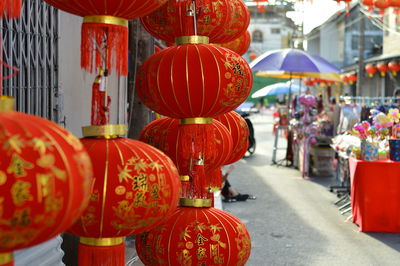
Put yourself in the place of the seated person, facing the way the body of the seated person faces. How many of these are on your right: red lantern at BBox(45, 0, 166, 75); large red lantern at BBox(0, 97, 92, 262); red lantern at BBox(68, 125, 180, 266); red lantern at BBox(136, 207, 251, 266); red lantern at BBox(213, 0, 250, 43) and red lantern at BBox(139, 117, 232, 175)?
6

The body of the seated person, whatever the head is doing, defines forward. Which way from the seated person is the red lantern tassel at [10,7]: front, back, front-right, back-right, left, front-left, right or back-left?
right

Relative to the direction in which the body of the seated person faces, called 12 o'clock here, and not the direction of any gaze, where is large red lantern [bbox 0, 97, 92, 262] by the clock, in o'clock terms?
The large red lantern is roughly at 3 o'clock from the seated person.

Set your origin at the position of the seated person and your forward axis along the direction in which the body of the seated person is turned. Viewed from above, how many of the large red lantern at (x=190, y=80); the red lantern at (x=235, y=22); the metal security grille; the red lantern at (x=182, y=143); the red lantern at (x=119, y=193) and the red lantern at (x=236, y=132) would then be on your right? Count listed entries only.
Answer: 6

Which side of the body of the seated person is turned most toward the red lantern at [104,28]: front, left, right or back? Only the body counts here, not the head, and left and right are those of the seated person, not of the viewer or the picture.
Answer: right

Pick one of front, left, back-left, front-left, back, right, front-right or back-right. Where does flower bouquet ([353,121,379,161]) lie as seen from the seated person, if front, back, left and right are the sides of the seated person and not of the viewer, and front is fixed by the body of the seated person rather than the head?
front-right

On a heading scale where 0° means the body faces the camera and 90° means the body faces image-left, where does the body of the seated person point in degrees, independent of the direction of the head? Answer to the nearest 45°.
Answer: approximately 270°

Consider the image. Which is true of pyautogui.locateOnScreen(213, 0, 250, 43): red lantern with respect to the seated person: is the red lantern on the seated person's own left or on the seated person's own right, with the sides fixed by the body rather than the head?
on the seated person's own right

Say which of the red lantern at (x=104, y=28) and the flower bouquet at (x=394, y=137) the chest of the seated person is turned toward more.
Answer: the flower bouquet

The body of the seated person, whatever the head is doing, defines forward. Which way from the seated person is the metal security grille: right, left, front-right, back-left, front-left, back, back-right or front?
right

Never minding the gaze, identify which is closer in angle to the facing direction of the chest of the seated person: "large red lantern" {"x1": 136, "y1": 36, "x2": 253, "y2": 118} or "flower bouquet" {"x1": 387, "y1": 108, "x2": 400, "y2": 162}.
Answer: the flower bouquet

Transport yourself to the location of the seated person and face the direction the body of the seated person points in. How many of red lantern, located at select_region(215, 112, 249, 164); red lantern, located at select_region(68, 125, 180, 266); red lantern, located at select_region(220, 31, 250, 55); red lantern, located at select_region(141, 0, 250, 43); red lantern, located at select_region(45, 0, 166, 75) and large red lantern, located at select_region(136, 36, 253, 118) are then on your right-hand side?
6

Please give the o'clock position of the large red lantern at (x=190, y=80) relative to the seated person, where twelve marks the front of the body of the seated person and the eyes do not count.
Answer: The large red lantern is roughly at 3 o'clock from the seated person.

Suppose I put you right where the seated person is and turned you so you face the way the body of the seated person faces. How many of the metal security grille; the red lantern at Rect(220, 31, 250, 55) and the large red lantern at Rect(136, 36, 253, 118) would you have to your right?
3
